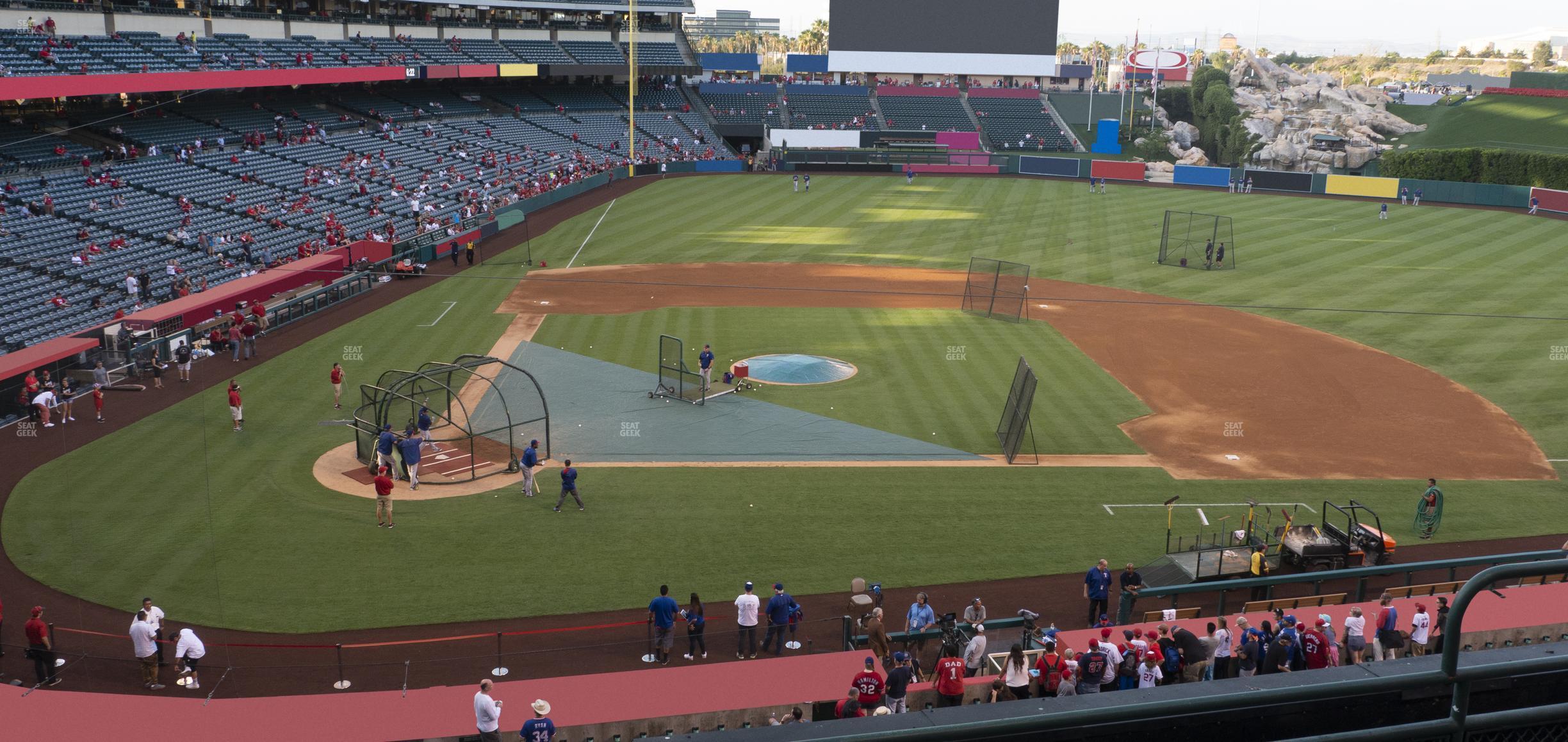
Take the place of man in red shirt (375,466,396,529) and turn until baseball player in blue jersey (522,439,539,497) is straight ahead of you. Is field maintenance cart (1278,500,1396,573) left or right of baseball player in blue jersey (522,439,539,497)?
right

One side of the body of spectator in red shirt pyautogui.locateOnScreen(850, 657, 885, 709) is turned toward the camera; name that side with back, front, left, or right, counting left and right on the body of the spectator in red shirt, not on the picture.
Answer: back

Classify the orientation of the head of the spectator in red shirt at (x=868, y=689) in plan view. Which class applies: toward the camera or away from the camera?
away from the camera

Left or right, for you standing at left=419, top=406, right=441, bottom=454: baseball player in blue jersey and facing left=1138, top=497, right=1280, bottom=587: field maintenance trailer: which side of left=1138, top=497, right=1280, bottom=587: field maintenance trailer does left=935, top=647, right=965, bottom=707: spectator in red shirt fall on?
right

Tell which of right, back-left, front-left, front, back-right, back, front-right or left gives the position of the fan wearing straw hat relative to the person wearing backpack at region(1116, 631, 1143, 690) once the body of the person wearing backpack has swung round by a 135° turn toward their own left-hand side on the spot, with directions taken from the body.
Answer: front

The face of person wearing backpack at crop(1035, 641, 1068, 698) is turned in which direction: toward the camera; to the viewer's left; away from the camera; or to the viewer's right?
away from the camera

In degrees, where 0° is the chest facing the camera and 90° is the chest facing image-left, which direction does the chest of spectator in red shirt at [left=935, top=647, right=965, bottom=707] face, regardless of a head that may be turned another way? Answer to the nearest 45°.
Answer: approximately 180°

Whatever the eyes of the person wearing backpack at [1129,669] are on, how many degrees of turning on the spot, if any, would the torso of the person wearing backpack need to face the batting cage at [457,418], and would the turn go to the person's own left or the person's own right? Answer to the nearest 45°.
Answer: approximately 45° to the person's own left

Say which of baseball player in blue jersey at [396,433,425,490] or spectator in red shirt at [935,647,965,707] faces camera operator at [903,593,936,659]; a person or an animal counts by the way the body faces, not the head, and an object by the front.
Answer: the spectator in red shirt

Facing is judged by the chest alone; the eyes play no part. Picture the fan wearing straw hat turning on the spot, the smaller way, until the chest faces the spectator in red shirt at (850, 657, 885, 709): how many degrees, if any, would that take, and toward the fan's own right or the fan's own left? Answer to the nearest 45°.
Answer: approximately 90° to the fan's own right
